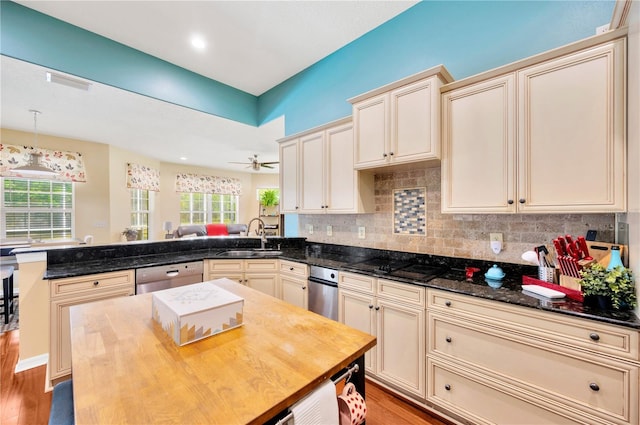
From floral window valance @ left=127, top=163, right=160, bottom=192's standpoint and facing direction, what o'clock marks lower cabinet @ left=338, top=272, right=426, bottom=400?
The lower cabinet is roughly at 1 o'clock from the floral window valance.

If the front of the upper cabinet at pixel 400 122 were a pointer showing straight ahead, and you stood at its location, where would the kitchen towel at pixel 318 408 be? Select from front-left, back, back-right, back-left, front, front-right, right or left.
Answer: front-left

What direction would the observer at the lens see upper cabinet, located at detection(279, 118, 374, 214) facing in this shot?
facing the viewer and to the left of the viewer

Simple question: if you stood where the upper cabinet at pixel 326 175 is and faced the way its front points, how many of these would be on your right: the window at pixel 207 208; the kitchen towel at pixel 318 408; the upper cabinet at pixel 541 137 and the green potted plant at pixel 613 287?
1

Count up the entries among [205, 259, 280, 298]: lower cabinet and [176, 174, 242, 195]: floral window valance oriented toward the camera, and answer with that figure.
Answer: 2

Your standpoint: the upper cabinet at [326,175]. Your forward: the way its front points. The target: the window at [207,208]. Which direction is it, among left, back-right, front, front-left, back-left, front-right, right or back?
right

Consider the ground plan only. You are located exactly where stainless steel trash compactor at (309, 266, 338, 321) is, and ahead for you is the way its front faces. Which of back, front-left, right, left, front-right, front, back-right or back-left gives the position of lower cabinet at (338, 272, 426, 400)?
left
